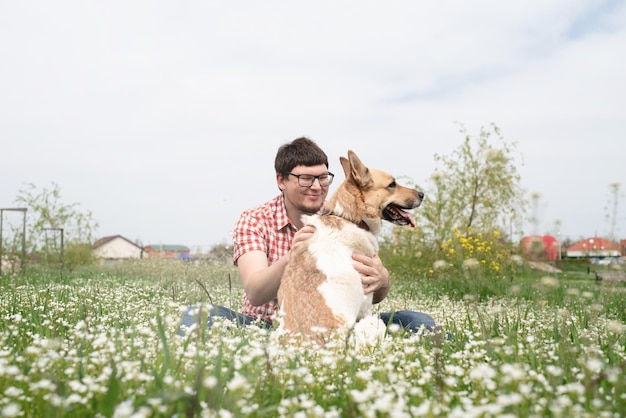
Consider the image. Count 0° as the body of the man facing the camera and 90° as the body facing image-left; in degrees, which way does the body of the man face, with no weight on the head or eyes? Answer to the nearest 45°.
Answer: approximately 315°

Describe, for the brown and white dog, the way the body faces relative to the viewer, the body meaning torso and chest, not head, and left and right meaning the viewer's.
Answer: facing away from the viewer and to the right of the viewer

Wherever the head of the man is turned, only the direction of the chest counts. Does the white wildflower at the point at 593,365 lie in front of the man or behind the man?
in front

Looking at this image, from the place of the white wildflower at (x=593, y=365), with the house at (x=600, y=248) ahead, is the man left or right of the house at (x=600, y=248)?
left

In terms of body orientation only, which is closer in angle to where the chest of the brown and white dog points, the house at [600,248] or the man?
the house
